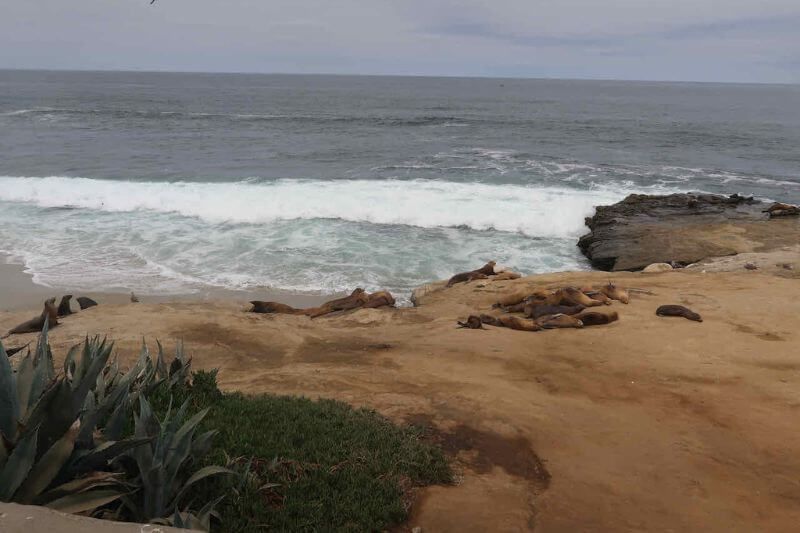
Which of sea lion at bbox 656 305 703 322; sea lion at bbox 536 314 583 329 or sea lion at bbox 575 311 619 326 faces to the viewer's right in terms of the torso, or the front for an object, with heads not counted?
sea lion at bbox 575 311 619 326

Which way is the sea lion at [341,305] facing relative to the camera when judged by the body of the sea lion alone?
to the viewer's right

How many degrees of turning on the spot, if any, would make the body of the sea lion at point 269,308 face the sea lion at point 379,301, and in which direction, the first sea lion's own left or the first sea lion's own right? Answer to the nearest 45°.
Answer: approximately 180°

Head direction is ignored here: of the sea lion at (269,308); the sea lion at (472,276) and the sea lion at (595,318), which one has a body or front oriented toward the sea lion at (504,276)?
the sea lion at (472,276)

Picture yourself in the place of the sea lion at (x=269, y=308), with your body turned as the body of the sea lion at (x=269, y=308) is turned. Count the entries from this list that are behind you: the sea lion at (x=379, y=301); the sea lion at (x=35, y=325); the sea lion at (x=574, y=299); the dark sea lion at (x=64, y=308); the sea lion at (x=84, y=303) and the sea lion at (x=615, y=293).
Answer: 3

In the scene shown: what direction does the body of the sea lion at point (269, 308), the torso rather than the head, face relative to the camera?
to the viewer's left

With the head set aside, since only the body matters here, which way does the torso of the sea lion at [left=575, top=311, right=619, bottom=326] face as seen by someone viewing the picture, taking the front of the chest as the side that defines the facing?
to the viewer's right

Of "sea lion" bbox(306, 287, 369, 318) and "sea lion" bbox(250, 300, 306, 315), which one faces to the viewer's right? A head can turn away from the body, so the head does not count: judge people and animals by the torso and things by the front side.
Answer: "sea lion" bbox(306, 287, 369, 318)

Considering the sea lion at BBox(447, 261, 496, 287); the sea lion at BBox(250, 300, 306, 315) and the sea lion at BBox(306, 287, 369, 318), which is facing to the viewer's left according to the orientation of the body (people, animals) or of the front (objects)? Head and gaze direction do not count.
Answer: the sea lion at BBox(250, 300, 306, 315)

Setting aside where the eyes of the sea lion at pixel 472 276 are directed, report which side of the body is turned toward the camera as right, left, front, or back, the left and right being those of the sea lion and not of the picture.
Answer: right
